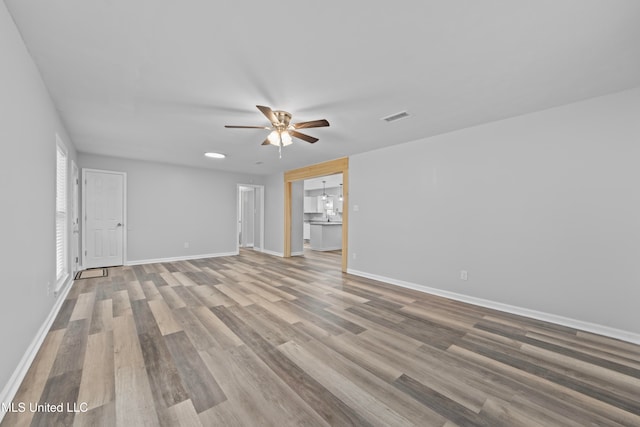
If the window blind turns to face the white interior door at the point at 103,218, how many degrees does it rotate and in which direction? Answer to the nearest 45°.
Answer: approximately 90° to its left

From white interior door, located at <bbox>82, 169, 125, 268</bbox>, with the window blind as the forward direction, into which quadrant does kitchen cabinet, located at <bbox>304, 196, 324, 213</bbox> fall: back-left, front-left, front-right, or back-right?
back-left

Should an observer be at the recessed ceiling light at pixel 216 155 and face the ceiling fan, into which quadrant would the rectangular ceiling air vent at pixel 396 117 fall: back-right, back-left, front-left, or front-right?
front-left

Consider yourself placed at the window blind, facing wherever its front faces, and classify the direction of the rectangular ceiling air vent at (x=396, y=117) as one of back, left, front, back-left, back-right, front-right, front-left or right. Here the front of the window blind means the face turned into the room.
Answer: front-right

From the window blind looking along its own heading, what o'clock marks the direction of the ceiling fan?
The ceiling fan is roughly at 2 o'clock from the window blind.

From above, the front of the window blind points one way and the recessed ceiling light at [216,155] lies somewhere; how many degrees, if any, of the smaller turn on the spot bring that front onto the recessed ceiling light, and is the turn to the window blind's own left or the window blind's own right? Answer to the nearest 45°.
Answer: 0° — it already faces it

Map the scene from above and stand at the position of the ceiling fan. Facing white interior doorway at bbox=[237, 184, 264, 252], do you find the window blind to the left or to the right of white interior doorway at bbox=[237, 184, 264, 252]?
left

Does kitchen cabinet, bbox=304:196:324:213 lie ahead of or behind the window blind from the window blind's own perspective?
ahead

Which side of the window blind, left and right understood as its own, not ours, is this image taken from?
right

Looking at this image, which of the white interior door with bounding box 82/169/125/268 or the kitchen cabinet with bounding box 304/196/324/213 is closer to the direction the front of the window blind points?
the kitchen cabinet

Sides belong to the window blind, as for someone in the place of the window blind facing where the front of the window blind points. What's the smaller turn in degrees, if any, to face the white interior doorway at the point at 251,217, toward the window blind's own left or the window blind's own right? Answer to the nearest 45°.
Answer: approximately 45° to the window blind's own left
